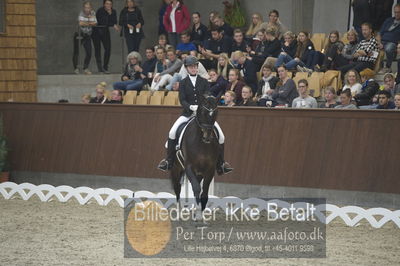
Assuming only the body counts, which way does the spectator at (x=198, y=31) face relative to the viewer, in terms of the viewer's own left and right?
facing the viewer and to the left of the viewer

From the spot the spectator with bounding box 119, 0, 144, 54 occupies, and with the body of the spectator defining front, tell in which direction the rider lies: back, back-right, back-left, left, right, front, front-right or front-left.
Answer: front

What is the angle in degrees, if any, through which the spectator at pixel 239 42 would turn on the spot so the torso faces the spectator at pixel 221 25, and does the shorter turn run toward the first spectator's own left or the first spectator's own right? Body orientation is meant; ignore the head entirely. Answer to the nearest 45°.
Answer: approximately 135° to the first spectator's own right

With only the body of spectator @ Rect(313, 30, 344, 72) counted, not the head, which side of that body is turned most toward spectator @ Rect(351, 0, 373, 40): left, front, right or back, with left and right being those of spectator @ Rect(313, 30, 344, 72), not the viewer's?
back

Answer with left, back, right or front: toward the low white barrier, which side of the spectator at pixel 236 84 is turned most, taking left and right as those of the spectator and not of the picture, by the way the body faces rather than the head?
front

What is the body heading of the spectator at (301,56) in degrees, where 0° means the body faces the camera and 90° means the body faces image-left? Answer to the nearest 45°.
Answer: approximately 45°

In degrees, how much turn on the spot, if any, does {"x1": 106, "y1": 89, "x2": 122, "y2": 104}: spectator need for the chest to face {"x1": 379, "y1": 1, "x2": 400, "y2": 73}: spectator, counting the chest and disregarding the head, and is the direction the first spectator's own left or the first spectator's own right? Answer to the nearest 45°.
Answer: approximately 135° to the first spectator's own left

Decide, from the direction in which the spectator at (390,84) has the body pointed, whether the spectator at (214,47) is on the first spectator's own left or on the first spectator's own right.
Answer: on the first spectator's own right

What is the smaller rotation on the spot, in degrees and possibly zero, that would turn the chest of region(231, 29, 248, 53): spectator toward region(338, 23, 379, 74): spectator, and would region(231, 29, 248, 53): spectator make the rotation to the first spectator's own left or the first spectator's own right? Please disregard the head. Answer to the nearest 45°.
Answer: approximately 45° to the first spectator's own left

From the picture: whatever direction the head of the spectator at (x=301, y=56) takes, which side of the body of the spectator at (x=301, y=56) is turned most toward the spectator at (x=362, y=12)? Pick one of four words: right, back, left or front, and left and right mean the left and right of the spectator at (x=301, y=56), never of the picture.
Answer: back

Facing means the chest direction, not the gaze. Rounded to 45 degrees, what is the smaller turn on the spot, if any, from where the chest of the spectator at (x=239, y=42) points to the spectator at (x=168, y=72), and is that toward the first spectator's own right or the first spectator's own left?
approximately 90° to the first spectator's own right

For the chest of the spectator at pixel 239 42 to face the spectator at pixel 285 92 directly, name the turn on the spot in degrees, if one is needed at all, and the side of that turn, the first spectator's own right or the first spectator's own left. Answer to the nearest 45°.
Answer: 0° — they already face them
